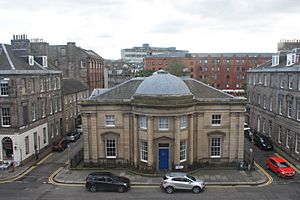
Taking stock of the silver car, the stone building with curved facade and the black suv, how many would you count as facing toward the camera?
1

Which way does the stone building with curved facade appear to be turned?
toward the camera

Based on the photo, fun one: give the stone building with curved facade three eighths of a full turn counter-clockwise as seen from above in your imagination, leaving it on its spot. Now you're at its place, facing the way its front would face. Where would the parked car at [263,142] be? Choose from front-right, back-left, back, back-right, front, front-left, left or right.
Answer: front

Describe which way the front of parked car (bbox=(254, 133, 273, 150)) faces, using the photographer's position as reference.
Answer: facing the viewer and to the right of the viewer

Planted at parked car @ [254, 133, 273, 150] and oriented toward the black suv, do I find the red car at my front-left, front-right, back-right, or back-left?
front-left

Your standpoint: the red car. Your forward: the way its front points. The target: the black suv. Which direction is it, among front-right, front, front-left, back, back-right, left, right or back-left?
right

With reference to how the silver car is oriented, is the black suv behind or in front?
behind

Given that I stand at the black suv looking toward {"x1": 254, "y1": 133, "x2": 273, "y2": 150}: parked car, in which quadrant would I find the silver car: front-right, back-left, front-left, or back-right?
front-right

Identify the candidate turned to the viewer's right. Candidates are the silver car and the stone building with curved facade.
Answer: the silver car

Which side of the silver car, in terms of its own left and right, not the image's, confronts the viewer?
right

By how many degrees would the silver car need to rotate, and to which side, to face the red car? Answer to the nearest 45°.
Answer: approximately 45° to its left

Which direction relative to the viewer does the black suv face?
to the viewer's right
